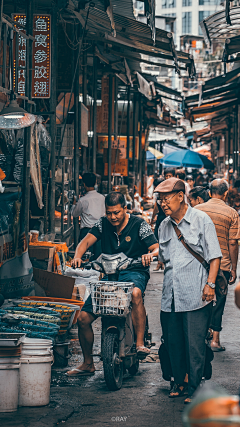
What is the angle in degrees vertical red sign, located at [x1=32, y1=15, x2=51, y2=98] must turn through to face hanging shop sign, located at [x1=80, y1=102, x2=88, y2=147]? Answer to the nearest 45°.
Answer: approximately 180°

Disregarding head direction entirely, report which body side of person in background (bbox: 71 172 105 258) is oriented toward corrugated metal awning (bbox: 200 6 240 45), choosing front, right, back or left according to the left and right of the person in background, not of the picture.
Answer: right

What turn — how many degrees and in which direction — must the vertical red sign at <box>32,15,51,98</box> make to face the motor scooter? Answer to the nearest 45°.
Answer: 0° — it already faces it

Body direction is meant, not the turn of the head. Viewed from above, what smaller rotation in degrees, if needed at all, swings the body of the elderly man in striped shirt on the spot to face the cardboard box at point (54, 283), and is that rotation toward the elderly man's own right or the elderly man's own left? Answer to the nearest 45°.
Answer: approximately 90° to the elderly man's own right

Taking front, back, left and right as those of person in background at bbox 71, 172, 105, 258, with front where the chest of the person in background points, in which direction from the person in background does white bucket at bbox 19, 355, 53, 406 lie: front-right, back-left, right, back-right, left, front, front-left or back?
back-left

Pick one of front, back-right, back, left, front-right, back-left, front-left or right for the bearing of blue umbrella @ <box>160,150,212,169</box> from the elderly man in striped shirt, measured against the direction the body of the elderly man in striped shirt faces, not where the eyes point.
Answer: back-right

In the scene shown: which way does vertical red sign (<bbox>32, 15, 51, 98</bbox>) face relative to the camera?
toward the camera

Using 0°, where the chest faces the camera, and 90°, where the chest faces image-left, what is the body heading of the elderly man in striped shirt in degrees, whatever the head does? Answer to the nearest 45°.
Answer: approximately 45°

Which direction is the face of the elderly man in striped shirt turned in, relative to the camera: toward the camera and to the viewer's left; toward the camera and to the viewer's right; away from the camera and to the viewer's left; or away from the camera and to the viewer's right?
toward the camera and to the viewer's left

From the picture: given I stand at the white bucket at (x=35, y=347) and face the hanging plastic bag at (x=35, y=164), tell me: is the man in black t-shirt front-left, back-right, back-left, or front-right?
front-right

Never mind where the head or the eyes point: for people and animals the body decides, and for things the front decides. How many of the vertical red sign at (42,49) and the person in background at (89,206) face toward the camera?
1

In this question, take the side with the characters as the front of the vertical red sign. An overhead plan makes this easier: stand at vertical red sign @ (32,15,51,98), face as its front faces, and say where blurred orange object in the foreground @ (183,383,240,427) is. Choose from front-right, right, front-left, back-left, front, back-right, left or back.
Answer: front

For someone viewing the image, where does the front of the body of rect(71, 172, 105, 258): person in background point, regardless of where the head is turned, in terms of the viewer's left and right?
facing away from the viewer and to the left of the viewer

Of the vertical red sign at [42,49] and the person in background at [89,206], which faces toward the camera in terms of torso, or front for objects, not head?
the vertical red sign

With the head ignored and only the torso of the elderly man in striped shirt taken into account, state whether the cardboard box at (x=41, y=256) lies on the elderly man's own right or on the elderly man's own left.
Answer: on the elderly man's own right

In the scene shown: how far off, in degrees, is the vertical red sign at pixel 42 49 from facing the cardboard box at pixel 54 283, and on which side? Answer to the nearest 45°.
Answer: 0° — it already faces it
